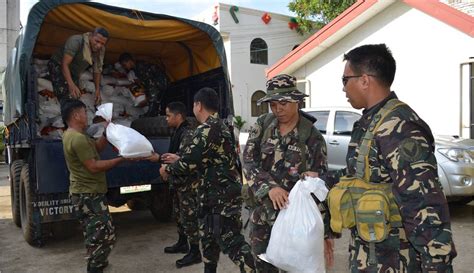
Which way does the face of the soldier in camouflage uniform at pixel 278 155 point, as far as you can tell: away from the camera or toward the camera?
toward the camera

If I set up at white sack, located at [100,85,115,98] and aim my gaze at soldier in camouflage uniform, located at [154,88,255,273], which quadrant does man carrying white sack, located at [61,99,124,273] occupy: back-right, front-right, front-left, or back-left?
front-right

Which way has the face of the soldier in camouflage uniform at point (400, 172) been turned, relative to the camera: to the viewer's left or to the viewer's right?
to the viewer's left

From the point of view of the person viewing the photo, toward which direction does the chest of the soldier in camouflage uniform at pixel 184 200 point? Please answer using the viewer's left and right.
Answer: facing to the left of the viewer

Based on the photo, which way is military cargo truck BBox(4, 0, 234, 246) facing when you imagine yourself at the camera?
facing away from the viewer and to the left of the viewer

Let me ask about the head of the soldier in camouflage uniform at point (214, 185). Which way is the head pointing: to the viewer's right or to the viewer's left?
to the viewer's left

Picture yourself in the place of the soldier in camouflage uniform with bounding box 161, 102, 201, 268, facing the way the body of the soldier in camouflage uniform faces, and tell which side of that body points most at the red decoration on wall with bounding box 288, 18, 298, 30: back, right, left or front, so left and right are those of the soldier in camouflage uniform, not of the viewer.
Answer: right

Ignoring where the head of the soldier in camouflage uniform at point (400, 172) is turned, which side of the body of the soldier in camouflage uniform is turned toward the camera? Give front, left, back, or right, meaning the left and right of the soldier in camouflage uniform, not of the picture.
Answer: left
